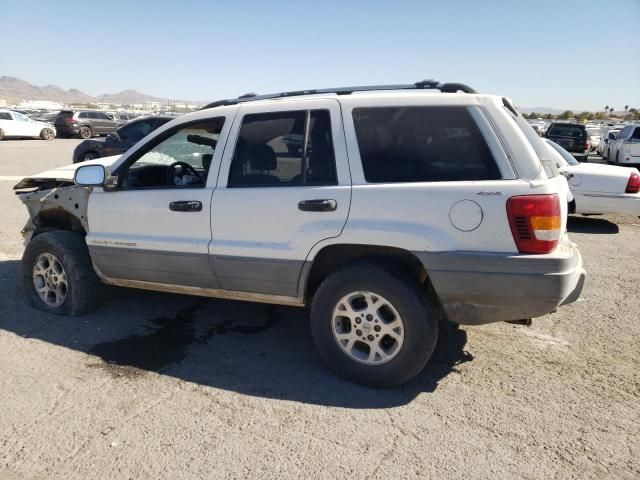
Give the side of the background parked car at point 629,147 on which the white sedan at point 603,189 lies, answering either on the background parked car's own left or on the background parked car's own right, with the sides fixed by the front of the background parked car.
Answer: on the background parked car's own left

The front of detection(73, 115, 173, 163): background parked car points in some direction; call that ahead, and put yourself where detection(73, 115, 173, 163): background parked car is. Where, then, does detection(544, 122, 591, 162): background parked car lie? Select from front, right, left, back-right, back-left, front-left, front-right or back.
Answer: back

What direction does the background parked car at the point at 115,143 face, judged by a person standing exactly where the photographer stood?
facing to the left of the viewer

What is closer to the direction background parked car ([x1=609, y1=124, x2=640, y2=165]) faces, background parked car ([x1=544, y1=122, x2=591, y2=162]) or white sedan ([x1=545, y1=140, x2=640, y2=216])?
the background parked car

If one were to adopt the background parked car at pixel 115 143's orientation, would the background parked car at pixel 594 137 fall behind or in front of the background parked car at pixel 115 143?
behind

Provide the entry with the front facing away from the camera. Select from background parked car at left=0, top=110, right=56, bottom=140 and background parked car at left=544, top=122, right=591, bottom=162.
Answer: background parked car at left=544, top=122, right=591, bottom=162

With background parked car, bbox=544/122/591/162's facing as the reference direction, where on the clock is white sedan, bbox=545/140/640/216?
The white sedan is roughly at 6 o'clock from the background parked car.

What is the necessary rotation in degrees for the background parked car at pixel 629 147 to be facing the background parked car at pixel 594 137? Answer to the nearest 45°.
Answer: approximately 45° to its right

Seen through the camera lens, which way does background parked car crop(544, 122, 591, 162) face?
facing away from the viewer

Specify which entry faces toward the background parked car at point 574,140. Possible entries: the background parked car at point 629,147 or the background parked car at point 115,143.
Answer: the background parked car at point 629,147

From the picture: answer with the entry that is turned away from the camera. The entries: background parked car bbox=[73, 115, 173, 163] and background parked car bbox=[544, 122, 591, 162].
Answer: background parked car bbox=[544, 122, 591, 162]

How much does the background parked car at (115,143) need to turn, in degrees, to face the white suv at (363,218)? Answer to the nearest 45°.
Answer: approximately 90° to its left
